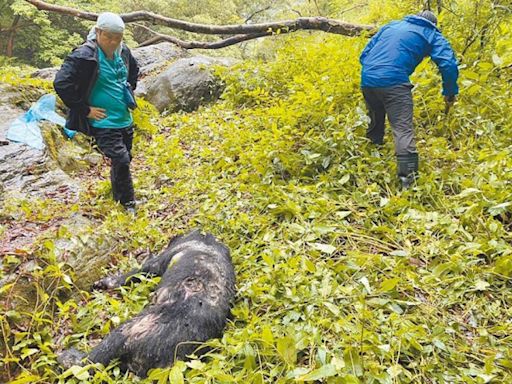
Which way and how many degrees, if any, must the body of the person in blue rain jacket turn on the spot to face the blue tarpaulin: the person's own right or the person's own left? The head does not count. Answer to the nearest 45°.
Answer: approximately 135° to the person's own left

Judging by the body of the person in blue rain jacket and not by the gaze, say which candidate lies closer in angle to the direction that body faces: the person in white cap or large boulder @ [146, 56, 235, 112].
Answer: the large boulder

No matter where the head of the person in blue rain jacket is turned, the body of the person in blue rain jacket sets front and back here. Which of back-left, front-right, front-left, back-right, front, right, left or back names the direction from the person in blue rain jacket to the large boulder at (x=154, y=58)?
left

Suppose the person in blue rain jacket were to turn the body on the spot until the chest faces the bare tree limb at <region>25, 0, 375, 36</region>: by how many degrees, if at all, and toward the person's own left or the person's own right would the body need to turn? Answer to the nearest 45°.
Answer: approximately 90° to the person's own left

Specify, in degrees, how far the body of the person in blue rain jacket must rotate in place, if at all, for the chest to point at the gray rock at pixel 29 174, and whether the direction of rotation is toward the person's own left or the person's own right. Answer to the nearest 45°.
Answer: approximately 135° to the person's own left

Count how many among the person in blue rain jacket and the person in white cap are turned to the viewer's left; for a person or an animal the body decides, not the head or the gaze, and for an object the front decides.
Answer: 0

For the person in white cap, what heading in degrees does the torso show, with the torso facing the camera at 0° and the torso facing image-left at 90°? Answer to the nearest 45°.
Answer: approximately 315°

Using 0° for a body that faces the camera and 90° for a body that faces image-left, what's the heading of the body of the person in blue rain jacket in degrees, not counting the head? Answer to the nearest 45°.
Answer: approximately 225°

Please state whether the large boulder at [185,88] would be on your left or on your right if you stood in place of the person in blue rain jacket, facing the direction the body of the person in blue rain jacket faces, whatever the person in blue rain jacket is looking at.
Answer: on your left

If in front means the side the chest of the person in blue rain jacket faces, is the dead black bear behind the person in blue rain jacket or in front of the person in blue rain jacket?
behind

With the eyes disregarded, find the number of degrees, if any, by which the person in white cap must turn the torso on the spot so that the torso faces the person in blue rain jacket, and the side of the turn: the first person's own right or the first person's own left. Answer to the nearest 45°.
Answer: approximately 45° to the first person's own left

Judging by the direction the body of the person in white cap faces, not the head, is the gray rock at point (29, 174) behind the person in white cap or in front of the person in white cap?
behind
